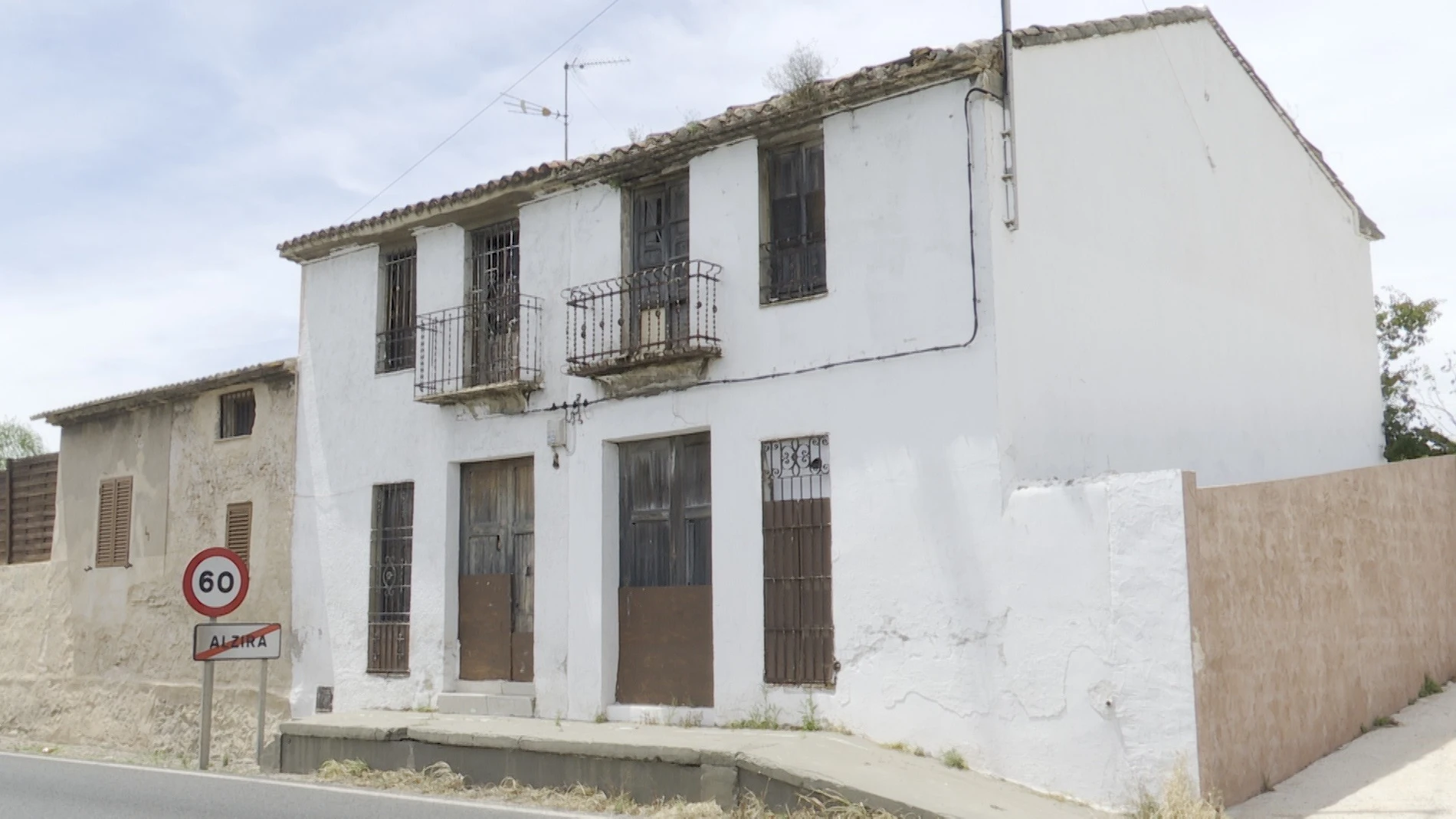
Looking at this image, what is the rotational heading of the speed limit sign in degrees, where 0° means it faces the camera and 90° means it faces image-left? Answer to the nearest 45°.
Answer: approximately 0°

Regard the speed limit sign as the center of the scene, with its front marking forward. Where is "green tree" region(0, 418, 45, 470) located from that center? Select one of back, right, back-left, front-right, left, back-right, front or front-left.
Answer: back

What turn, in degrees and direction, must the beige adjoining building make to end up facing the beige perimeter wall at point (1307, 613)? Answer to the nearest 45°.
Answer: approximately 90° to its left

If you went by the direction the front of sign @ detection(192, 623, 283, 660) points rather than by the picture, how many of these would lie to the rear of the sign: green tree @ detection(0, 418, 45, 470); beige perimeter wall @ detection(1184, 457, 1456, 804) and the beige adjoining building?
2

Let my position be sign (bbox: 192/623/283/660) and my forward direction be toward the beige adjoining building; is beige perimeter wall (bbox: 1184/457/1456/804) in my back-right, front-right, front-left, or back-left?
back-right

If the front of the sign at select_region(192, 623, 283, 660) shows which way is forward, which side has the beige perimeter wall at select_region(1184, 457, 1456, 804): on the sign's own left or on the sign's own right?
on the sign's own left

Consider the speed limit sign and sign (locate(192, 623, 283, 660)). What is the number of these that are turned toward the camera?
2

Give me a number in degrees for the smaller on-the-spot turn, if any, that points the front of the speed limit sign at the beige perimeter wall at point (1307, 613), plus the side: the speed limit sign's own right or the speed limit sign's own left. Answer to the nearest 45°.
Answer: approximately 45° to the speed limit sign's own left

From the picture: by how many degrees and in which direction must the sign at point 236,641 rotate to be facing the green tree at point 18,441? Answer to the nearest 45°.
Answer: approximately 180°

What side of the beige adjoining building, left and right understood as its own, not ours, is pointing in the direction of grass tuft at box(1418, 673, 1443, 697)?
left

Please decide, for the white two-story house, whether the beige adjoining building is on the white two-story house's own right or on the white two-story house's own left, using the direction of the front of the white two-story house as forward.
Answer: on the white two-story house's own right
